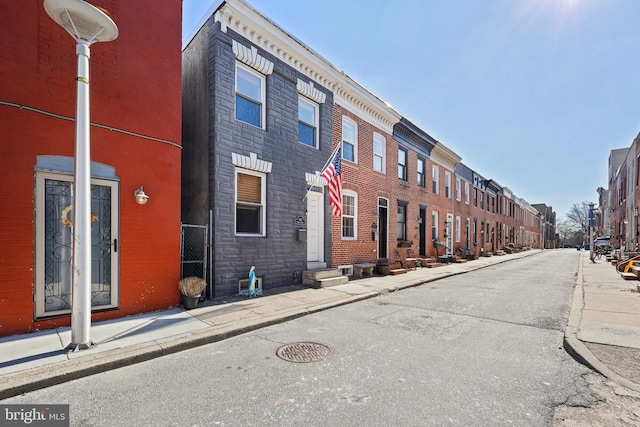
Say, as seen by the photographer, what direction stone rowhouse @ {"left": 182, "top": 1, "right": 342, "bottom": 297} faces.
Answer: facing the viewer and to the right of the viewer

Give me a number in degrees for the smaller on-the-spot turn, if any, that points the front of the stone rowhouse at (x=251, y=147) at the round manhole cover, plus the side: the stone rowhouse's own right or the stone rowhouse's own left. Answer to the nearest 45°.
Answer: approximately 45° to the stone rowhouse's own right

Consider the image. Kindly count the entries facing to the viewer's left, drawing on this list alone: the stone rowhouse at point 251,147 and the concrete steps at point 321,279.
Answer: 0

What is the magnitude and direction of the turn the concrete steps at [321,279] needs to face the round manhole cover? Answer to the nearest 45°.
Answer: approximately 45° to its right

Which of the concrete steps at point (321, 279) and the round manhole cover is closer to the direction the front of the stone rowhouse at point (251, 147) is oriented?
the round manhole cover

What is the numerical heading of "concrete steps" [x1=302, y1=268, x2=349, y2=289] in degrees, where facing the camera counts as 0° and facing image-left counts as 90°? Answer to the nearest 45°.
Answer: approximately 315°

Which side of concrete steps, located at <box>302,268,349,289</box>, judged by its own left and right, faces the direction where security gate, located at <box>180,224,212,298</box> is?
right

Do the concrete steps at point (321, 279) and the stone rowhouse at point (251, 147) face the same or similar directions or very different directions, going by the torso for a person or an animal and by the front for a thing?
same or similar directions
